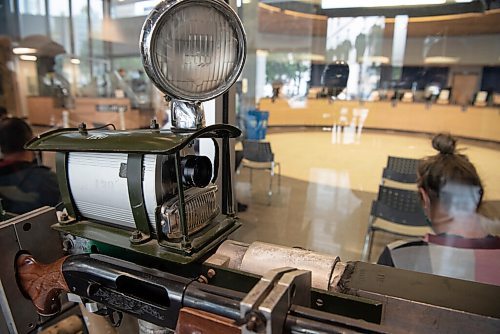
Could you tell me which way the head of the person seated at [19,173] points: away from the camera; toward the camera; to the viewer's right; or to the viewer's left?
away from the camera

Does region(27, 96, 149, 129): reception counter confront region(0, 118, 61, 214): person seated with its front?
yes

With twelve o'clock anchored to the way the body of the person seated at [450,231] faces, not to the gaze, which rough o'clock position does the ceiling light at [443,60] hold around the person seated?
The ceiling light is roughly at 12 o'clock from the person seated.

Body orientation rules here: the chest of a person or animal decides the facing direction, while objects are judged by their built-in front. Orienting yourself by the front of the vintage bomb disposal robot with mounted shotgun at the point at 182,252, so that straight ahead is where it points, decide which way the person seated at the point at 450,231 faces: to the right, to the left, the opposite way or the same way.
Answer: to the left

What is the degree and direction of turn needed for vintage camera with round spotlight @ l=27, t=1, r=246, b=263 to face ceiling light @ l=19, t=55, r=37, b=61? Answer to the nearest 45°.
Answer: approximately 135° to its left

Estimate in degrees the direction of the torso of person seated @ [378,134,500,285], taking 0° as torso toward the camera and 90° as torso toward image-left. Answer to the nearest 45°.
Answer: approximately 180°
